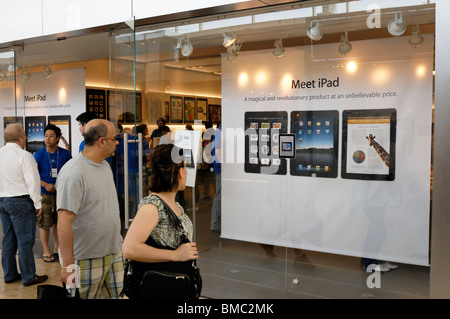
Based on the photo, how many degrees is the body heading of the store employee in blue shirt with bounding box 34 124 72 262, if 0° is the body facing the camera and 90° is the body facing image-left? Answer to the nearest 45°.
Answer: approximately 0°

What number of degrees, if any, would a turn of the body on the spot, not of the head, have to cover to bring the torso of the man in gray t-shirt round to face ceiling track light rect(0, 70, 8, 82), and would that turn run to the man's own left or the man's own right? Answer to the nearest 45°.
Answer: approximately 135° to the man's own left

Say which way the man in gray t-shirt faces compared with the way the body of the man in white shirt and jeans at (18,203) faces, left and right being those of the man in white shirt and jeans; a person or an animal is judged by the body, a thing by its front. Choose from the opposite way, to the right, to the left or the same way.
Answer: to the right

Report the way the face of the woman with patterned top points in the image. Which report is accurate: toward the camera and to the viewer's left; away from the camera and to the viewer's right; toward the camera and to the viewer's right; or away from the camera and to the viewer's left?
away from the camera and to the viewer's right

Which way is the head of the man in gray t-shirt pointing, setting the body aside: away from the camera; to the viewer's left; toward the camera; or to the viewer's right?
to the viewer's right

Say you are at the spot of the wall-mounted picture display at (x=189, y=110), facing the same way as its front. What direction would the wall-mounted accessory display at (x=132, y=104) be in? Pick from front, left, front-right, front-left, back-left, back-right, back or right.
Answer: back-right
